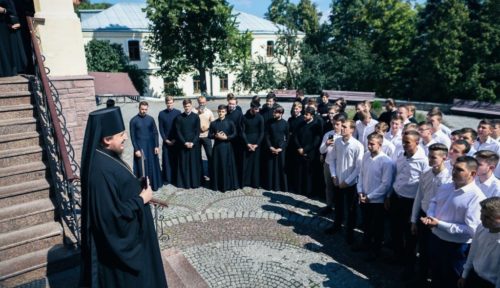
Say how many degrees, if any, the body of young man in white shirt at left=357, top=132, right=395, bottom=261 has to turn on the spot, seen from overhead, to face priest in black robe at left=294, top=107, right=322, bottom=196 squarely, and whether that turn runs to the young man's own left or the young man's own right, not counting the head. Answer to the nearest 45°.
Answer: approximately 90° to the young man's own right

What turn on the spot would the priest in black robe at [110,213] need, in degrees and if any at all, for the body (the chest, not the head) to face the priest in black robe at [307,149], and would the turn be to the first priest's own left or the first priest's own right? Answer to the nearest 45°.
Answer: approximately 45° to the first priest's own left

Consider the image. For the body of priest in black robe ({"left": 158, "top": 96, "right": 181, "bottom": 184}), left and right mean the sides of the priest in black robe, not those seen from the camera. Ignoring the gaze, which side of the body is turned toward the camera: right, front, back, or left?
front

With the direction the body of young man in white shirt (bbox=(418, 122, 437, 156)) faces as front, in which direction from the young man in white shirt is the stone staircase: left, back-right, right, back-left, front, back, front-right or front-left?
front

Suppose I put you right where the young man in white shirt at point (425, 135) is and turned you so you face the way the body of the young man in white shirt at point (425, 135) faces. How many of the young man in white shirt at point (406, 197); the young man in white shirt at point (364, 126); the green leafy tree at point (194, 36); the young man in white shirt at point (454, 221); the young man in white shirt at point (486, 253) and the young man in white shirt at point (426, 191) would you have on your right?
2

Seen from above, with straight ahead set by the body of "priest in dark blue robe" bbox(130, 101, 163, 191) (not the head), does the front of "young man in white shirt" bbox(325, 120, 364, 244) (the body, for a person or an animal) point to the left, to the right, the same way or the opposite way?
to the right

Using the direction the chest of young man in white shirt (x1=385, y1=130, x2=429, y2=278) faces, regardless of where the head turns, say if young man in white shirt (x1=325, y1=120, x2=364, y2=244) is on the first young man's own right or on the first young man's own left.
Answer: on the first young man's own right

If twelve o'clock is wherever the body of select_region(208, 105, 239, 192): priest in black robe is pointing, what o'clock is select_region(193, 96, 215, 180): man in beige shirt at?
The man in beige shirt is roughly at 5 o'clock from the priest in black robe.

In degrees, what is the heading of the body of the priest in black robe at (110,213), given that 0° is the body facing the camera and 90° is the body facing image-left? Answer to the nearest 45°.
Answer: approximately 270°

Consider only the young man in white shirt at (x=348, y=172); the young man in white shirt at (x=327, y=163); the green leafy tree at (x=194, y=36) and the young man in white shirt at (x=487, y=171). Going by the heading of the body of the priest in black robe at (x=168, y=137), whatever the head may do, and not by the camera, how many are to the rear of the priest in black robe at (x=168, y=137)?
1

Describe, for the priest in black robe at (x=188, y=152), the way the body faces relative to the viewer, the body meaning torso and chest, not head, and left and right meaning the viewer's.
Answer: facing the viewer

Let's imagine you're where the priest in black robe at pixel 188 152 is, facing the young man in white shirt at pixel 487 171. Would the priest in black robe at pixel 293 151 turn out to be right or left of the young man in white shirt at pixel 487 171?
left

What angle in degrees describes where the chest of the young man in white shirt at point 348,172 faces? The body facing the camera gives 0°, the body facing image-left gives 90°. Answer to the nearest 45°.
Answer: approximately 45°

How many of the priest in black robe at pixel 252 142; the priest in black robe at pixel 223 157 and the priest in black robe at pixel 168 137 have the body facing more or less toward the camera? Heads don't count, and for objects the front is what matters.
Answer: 3

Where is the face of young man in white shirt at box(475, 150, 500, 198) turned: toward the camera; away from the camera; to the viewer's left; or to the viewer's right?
to the viewer's left
